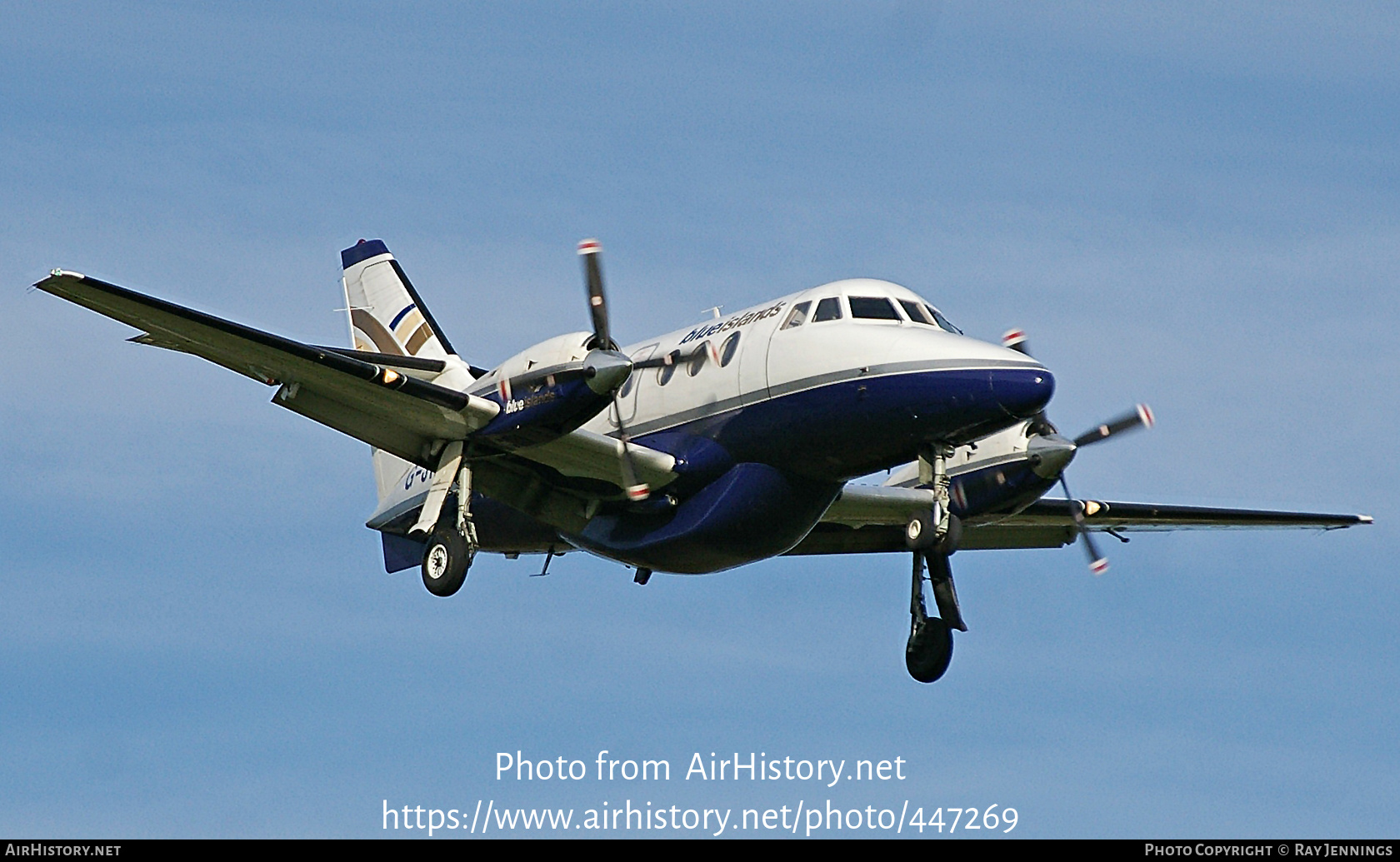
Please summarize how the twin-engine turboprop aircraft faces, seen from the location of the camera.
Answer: facing the viewer and to the right of the viewer
